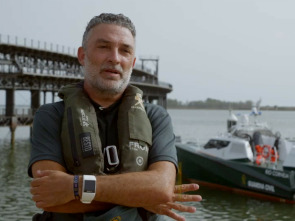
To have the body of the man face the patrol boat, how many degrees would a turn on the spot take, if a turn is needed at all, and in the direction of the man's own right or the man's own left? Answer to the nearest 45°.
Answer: approximately 180°

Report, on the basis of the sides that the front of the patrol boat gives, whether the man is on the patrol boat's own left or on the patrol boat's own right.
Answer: on the patrol boat's own left

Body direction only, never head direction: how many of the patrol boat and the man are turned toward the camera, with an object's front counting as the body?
1

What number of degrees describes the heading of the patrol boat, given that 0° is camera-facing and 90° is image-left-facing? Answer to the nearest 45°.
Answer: approximately 135°

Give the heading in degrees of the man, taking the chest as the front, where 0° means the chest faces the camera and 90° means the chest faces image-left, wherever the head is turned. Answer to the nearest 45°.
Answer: approximately 0°
